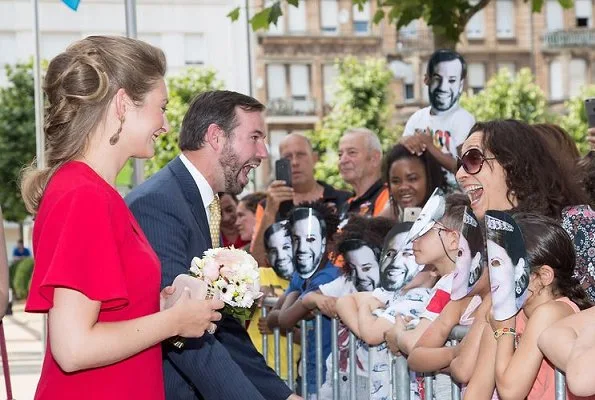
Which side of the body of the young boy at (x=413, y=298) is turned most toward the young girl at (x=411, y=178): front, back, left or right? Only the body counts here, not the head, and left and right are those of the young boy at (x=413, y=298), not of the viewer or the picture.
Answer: right

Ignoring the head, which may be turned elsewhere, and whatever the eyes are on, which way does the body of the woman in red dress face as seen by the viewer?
to the viewer's right

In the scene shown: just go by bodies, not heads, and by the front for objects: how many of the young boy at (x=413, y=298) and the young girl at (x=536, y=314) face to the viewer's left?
2

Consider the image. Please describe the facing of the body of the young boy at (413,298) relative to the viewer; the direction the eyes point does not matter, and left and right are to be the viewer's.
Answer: facing to the left of the viewer

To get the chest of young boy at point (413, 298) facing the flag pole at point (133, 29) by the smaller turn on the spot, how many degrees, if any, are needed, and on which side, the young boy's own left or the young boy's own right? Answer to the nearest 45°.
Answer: approximately 45° to the young boy's own right

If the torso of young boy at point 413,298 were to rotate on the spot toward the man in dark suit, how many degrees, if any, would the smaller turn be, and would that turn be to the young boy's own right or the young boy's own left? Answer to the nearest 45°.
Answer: approximately 45° to the young boy's own left

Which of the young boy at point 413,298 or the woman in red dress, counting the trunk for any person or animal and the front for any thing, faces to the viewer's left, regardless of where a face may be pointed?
the young boy

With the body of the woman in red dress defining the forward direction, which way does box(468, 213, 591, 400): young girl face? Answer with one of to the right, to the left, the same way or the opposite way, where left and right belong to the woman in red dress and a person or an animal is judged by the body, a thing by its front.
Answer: the opposite way

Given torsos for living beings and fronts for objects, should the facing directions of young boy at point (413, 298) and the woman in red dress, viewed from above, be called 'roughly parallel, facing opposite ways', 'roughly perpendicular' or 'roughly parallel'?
roughly parallel, facing opposite ways

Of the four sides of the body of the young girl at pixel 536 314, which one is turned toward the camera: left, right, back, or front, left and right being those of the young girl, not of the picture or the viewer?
left

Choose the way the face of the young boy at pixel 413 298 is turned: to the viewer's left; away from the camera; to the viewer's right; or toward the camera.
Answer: to the viewer's left

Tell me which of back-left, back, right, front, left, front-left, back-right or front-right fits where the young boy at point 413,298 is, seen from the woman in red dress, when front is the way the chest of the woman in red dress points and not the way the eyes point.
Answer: front-left

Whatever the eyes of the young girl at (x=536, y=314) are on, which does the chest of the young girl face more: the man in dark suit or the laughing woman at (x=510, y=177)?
the man in dark suit

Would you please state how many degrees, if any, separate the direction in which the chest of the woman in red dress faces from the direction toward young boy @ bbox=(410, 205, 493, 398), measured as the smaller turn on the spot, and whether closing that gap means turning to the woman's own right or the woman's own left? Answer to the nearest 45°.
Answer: approximately 45° to the woman's own left

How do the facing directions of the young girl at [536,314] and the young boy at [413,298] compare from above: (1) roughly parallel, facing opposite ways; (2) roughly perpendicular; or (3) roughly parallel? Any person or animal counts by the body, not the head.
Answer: roughly parallel

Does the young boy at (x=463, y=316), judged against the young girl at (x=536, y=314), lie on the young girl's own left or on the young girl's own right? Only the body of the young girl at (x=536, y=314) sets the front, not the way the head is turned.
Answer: on the young girl's own right
